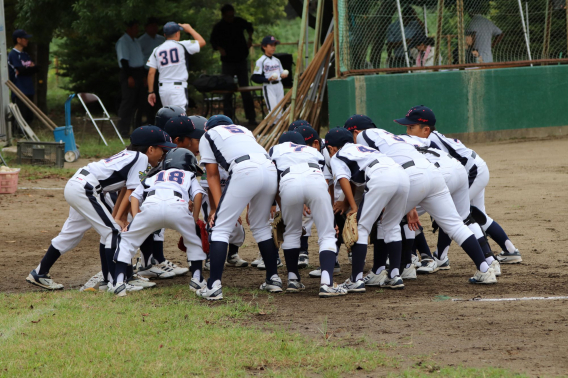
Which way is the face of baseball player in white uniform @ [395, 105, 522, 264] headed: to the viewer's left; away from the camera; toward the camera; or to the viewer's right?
to the viewer's left

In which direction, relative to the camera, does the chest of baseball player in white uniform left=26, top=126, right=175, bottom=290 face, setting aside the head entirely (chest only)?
to the viewer's right

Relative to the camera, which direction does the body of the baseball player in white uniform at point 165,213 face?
away from the camera

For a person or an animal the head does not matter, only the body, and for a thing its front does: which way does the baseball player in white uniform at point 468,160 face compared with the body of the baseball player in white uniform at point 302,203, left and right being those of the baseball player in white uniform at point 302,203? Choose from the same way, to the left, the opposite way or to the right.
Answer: to the left

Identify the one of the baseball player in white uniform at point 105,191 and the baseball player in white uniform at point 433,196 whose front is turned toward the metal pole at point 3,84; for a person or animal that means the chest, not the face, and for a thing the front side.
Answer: the baseball player in white uniform at point 433,196

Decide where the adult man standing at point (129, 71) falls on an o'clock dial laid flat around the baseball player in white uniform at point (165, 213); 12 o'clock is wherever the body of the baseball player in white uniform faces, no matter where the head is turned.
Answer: The adult man standing is roughly at 12 o'clock from the baseball player in white uniform.

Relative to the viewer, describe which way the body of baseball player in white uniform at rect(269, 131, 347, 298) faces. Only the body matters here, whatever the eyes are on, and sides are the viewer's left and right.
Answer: facing away from the viewer

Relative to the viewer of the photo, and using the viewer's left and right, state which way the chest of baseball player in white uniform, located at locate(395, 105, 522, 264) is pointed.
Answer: facing to the left of the viewer

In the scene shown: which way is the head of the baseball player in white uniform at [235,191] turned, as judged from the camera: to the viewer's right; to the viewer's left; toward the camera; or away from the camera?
away from the camera

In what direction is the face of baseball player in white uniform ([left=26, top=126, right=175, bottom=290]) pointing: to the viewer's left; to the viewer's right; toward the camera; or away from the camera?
to the viewer's right

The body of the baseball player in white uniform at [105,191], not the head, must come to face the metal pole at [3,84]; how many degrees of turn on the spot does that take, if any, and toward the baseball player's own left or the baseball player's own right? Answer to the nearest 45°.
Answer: approximately 90° to the baseball player's own left
